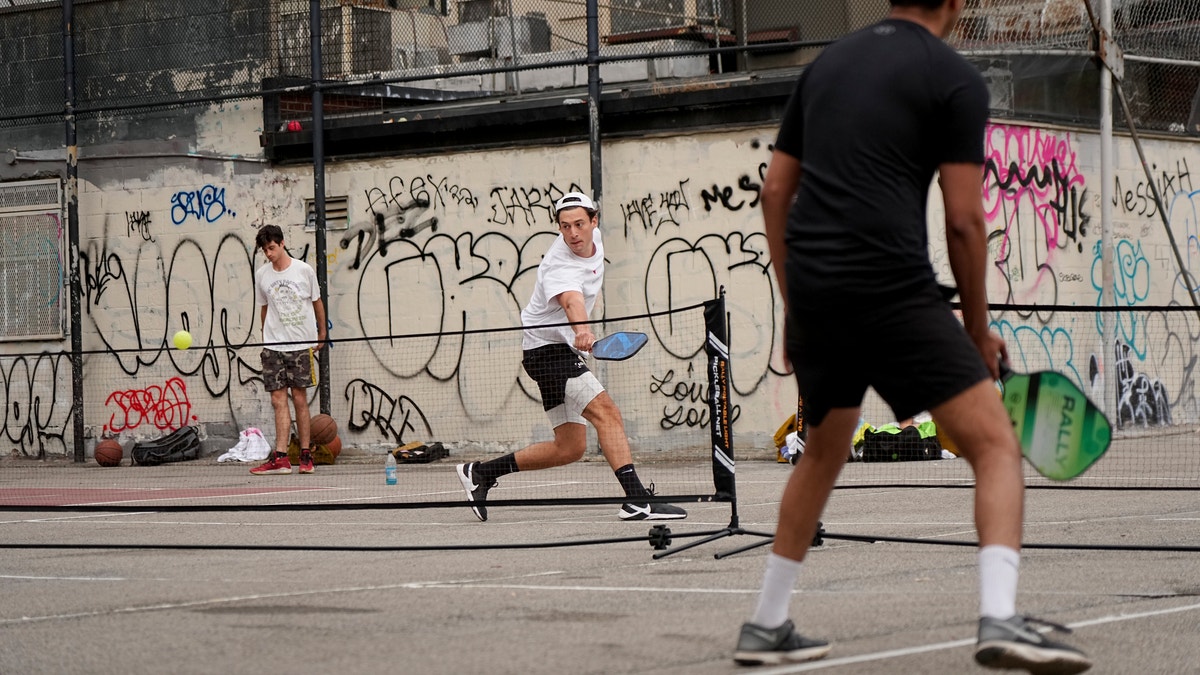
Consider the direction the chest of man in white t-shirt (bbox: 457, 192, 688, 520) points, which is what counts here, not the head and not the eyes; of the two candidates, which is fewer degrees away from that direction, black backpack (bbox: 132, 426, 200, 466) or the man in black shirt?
the man in black shirt

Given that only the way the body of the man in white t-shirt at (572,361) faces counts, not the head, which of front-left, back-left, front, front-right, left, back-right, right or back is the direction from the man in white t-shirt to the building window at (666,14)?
back-left

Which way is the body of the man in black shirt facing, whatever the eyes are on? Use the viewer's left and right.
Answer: facing away from the viewer and to the right of the viewer

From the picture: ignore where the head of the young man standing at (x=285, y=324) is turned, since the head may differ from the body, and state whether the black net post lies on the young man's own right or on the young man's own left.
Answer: on the young man's own left

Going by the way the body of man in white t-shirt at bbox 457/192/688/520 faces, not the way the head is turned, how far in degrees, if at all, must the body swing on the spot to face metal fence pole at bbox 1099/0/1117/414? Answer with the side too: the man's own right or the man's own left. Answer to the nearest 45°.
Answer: approximately 90° to the man's own left

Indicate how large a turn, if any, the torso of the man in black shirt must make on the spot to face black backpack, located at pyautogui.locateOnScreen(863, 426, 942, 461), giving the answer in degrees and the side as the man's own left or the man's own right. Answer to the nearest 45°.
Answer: approximately 45° to the man's own left

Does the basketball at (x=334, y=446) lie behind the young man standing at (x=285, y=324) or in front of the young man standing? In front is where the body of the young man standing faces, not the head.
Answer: behind
